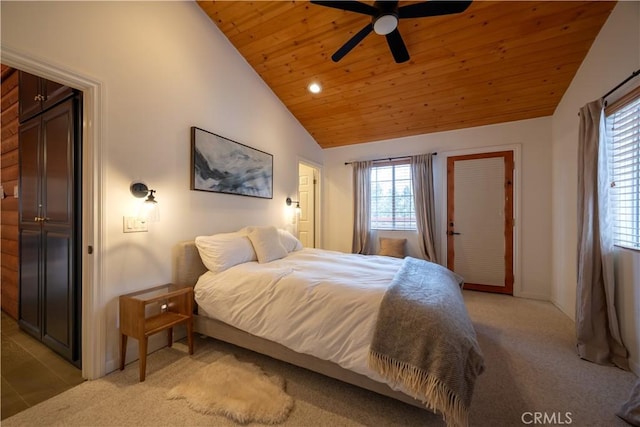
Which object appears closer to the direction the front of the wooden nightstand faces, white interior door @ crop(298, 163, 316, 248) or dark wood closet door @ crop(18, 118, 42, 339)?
the white interior door

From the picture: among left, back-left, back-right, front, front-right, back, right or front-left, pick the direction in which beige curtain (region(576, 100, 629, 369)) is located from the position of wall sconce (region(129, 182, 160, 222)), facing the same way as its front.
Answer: front

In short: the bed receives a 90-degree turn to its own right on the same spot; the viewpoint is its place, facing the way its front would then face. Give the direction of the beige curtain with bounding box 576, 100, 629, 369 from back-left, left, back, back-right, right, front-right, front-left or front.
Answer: back-left

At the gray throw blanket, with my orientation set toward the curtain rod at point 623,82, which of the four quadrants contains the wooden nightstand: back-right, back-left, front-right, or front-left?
back-left

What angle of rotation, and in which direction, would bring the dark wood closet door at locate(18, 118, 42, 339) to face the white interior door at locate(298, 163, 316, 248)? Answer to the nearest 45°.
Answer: approximately 135° to its left

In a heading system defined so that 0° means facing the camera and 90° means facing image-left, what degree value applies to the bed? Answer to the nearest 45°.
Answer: approximately 315°

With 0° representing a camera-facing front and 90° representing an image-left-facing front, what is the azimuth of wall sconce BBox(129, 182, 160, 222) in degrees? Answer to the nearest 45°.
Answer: approximately 315°

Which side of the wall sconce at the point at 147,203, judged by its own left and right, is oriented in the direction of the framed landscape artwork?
left

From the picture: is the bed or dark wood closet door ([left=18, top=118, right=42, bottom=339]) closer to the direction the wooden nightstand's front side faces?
the bed

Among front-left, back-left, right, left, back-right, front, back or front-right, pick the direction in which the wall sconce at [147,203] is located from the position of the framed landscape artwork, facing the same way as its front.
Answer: right

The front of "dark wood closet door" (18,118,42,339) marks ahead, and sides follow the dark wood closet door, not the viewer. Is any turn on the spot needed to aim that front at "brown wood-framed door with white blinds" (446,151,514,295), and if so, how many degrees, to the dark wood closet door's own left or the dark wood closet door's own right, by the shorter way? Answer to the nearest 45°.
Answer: approximately 90° to the dark wood closet door's own left
